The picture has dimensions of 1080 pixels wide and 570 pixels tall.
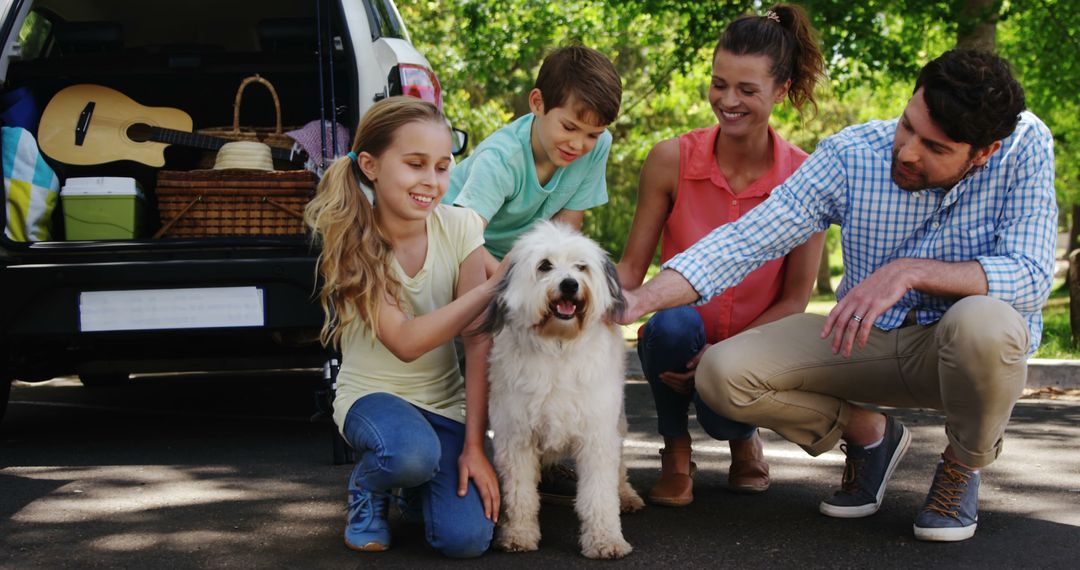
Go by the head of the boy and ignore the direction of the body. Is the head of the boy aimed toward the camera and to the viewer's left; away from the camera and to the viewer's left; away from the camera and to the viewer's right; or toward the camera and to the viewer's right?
toward the camera and to the viewer's right

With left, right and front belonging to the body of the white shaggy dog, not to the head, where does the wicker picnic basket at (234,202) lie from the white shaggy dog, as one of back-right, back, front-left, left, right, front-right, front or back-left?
back-right

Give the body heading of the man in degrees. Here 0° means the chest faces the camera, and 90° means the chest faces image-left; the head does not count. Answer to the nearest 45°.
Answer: approximately 45°

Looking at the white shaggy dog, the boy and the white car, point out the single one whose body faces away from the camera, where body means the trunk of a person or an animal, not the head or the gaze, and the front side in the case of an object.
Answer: the white car

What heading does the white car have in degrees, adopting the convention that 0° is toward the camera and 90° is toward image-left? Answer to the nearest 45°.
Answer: approximately 180°

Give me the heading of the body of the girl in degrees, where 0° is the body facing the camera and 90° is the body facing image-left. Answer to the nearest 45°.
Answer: approximately 315°

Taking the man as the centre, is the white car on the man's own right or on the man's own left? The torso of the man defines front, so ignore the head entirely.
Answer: on the man's own right

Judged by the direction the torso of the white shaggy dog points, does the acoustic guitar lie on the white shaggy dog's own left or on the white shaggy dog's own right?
on the white shaggy dog's own right

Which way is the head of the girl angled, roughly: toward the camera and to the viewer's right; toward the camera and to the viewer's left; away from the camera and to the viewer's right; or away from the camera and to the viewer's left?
toward the camera and to the viewer's right

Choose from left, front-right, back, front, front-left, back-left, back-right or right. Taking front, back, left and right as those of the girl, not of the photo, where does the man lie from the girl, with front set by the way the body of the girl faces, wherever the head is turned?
front-left
